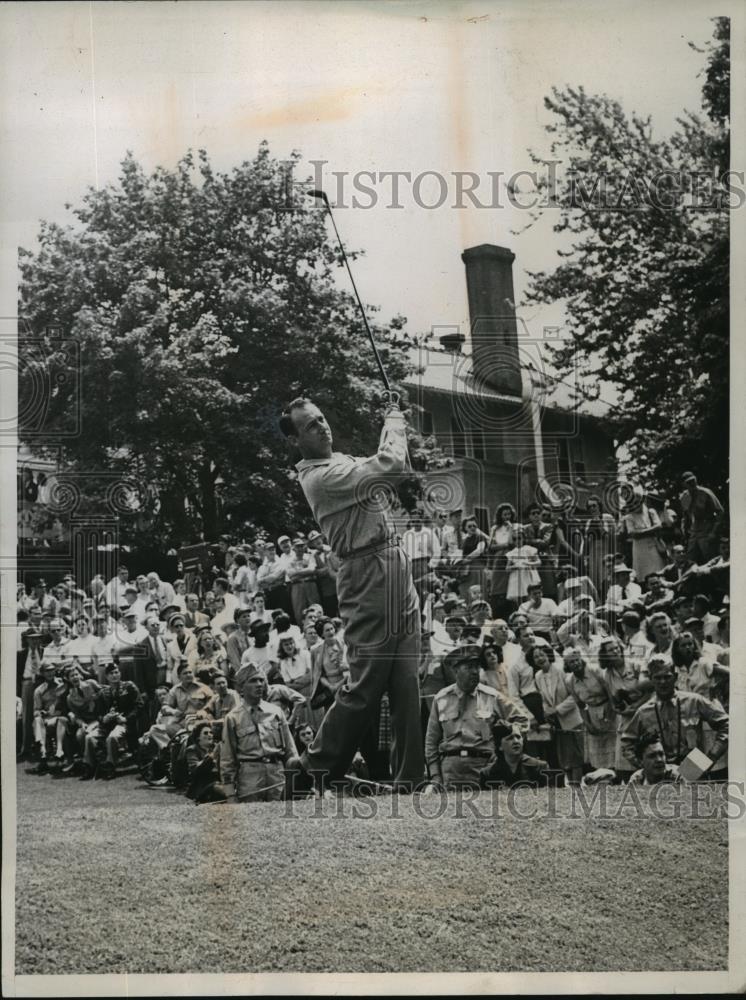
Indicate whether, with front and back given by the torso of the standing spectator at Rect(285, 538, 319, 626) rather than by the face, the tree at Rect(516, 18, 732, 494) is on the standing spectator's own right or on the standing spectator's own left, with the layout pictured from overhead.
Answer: on the standing spectator's own left

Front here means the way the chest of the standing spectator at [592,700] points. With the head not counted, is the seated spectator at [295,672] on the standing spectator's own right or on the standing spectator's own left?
on the standing spectator's own right

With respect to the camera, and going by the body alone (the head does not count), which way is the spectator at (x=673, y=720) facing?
toward the camera

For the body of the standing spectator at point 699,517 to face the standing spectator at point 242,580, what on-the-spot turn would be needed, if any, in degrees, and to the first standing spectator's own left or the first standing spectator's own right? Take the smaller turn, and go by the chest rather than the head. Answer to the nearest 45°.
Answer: approximately 45° to the first standing spectator's own right

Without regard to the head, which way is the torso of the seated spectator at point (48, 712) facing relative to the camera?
toward the camera

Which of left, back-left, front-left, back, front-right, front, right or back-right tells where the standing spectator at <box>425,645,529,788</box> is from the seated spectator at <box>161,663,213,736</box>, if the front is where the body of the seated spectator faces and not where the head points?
front-left

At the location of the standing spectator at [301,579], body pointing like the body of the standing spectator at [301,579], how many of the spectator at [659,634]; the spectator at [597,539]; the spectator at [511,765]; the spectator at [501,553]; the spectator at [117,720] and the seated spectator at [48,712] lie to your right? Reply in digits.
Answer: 2

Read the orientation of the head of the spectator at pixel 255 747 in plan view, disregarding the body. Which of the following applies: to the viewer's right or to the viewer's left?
to the viewer's right

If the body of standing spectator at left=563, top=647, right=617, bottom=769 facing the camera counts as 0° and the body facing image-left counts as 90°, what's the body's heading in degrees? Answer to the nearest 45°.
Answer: approximately 0°

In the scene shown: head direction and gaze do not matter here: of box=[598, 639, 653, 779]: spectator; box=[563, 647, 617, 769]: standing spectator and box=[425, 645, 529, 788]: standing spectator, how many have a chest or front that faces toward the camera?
3

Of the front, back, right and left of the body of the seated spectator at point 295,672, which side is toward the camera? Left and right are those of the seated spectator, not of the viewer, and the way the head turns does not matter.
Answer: front
